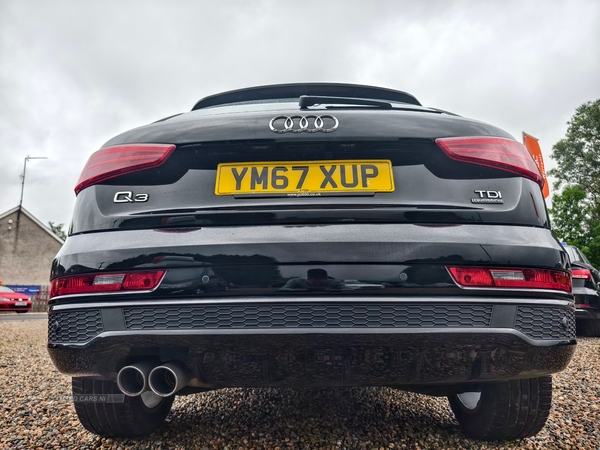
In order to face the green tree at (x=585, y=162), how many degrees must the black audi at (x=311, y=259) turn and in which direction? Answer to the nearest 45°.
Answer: approximately 45° to its right

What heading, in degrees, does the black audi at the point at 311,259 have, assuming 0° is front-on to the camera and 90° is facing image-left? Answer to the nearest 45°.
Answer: approximately 180°

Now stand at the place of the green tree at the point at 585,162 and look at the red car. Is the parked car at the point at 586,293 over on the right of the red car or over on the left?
left

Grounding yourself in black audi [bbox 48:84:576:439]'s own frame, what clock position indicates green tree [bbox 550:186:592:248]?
The green tree is roughly at 1 o'clock from the black audi.
